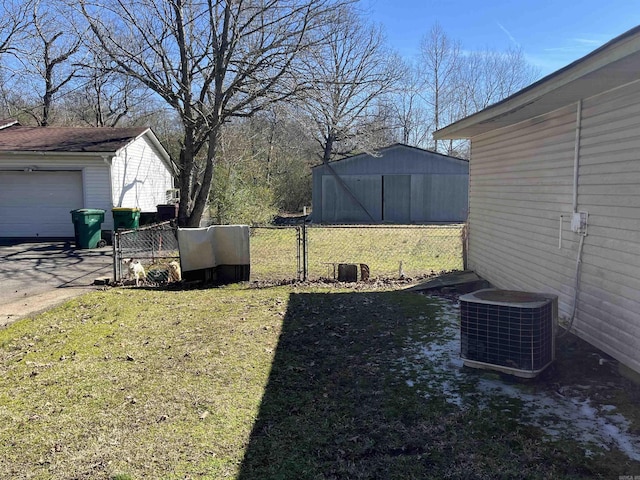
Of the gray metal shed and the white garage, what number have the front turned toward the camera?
2

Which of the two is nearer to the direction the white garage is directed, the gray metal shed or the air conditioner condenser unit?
the air conditioner condenser unit

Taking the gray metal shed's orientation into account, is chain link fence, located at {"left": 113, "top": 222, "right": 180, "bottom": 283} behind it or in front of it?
in front

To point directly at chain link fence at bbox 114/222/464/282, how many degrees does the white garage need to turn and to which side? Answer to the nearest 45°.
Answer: approximately 45° to its left

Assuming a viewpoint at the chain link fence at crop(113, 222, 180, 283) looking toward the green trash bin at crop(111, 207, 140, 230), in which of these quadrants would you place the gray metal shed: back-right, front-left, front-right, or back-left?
front-right

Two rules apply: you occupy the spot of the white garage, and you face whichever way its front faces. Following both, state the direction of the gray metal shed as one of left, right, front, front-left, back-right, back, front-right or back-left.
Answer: left

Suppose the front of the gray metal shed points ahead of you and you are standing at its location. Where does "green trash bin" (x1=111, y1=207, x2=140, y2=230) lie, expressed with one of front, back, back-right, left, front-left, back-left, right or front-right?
front-right

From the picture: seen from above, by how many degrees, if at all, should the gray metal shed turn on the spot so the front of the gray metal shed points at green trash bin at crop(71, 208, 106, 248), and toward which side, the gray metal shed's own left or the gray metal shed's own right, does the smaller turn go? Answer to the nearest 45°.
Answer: approximately 45° to the gray metal shed's own right

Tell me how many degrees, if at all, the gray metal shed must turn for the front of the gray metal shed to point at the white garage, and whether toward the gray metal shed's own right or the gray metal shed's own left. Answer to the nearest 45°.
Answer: approximately 45° to the gray metal shed's own right

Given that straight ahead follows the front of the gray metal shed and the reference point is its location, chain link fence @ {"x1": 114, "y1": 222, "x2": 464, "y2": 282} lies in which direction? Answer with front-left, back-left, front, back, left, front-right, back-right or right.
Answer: front

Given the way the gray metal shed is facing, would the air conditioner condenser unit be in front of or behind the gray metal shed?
in front

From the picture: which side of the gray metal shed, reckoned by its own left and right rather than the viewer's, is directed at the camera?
front

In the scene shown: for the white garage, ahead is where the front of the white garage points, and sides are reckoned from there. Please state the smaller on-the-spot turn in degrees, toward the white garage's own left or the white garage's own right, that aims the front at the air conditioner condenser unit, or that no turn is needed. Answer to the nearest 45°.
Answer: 0° — it already faces it

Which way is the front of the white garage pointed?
toward the camera

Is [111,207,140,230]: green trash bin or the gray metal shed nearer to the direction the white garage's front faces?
the green trash bin
